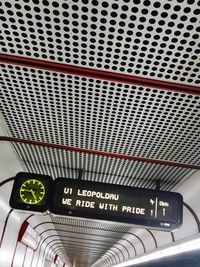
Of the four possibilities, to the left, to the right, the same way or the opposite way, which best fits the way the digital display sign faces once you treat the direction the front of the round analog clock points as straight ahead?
the same way

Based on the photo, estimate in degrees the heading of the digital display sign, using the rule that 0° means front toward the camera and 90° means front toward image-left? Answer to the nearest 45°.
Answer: approximately 0°

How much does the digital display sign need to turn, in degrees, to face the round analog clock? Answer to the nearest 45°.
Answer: approximately 90° to its right

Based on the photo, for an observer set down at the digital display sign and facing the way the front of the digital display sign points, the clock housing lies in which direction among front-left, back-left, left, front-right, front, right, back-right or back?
right

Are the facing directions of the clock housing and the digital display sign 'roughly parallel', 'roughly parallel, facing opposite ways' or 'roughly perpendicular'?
roughly parallel

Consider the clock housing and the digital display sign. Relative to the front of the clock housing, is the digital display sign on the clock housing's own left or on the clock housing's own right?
on the clock housing's own left

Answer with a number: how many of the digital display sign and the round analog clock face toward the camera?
2

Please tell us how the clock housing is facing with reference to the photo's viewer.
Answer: facing the viewer

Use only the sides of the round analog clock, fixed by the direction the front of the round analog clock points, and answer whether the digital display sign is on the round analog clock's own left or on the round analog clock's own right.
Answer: on the round analog clock's own left

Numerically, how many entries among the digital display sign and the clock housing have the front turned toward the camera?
2
